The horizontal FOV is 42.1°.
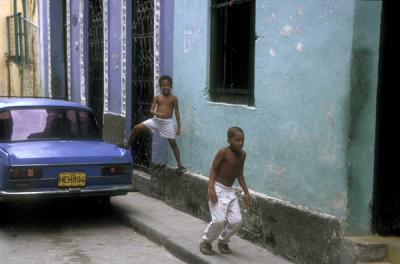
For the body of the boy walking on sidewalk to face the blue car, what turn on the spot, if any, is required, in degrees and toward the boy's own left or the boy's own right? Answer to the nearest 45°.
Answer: approximately 180°

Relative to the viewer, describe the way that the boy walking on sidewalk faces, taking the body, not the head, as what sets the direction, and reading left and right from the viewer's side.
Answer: facing the viewer and to the right of the viewer

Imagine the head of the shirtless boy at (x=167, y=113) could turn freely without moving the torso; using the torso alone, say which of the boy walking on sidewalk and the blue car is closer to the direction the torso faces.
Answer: the boy walking on sidewalk

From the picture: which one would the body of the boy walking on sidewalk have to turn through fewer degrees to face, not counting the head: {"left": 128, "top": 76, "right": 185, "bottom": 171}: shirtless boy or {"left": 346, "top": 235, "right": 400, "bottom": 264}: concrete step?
the concrete step

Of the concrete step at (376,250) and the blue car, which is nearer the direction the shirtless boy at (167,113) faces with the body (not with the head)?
the concrete step

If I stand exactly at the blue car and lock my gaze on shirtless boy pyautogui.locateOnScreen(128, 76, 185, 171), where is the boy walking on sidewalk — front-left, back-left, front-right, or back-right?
front-right

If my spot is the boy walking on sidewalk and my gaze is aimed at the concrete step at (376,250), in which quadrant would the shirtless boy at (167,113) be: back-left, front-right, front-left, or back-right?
back-left

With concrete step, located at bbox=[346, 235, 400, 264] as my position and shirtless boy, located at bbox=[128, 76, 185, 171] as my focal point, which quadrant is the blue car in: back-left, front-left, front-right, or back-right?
front-left

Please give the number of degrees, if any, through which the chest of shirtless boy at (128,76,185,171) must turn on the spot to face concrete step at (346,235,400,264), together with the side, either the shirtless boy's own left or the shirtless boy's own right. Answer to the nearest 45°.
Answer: approximately 45° to the shirtless boy's own left

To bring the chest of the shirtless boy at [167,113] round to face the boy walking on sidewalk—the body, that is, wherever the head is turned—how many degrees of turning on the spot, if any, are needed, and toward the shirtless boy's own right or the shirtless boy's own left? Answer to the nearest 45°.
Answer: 0° — they already face them

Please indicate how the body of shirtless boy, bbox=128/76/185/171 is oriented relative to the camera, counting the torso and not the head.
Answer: toward the camera

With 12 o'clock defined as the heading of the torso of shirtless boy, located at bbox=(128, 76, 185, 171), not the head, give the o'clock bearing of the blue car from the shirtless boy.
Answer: The blue car is roughly at 2 o'clock from the shirtless boy.
